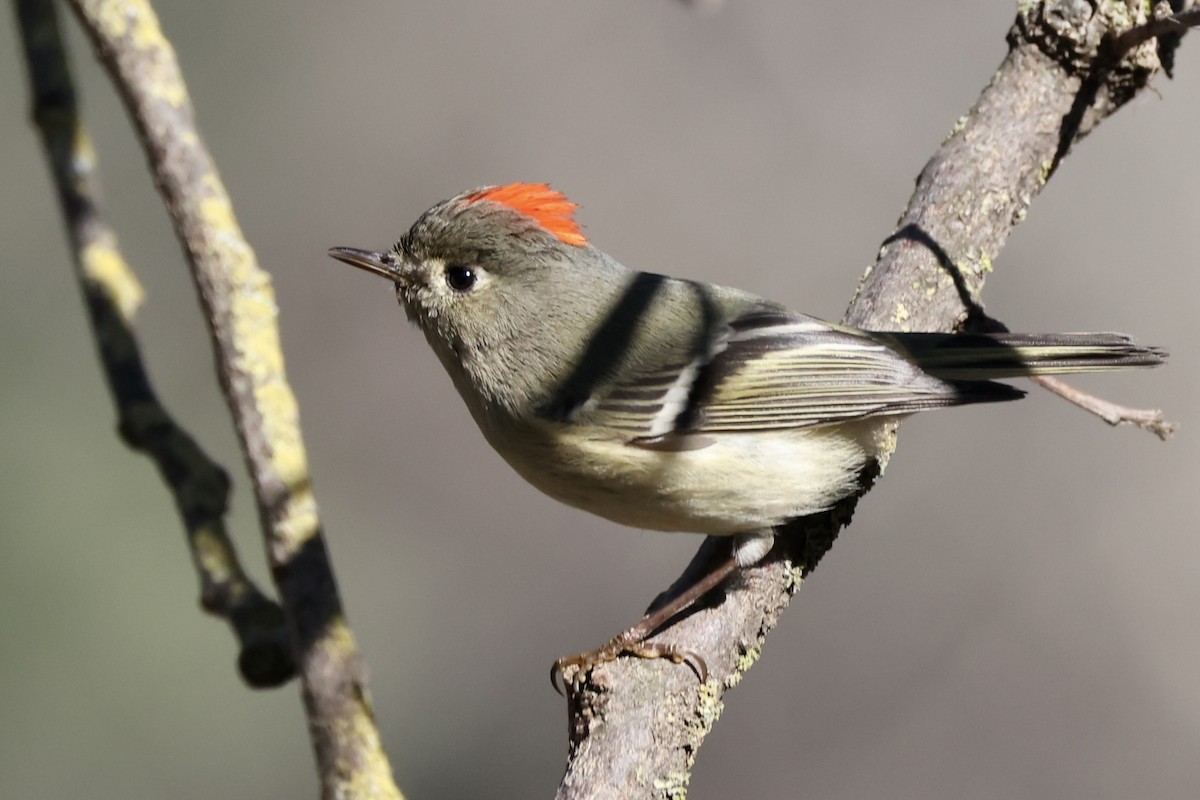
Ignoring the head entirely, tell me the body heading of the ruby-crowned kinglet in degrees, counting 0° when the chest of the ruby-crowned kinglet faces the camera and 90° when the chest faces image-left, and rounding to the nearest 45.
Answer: approximately 90°
